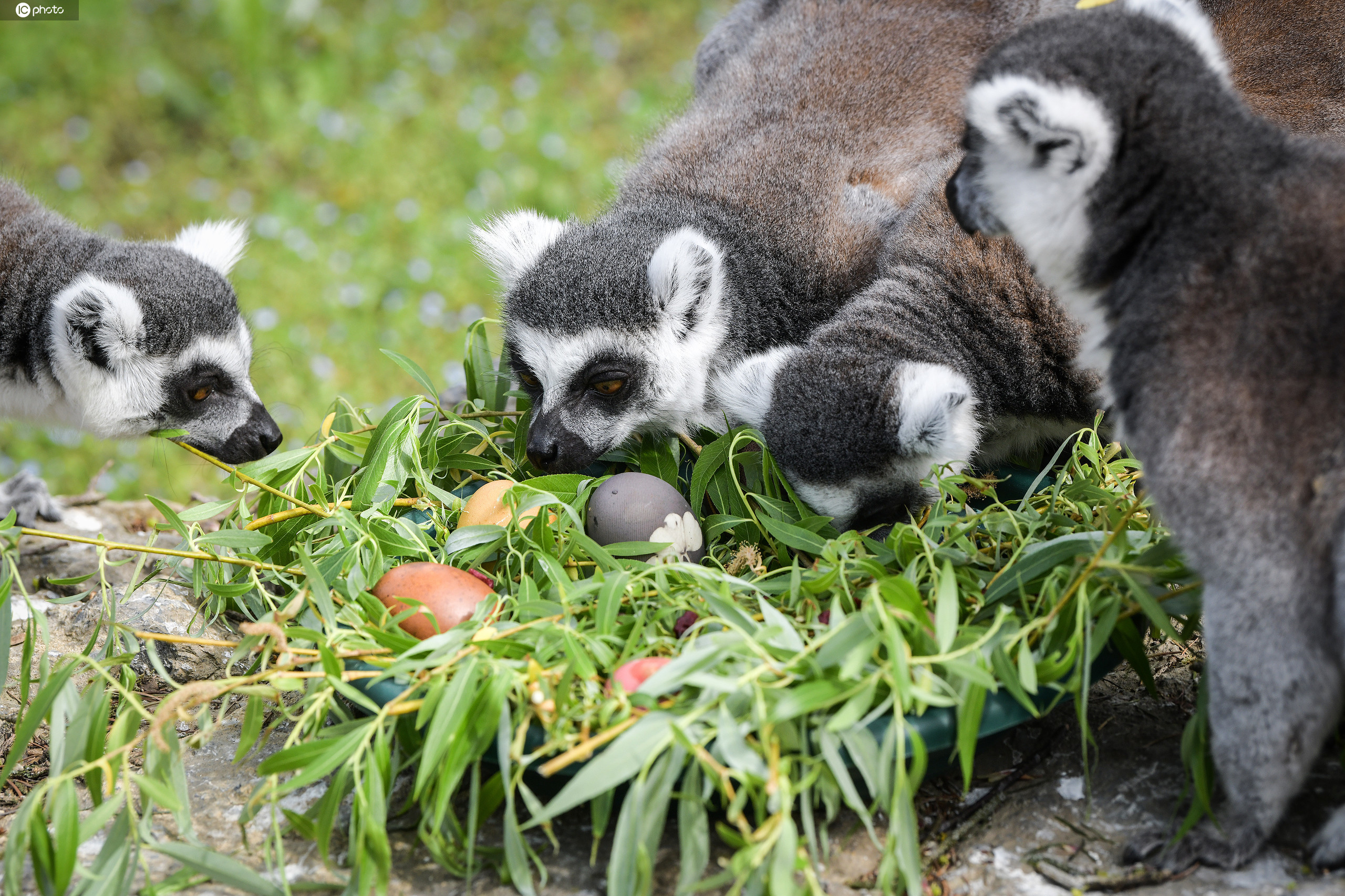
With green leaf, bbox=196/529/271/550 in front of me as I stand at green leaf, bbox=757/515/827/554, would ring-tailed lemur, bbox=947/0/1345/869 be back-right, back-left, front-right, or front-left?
back-left

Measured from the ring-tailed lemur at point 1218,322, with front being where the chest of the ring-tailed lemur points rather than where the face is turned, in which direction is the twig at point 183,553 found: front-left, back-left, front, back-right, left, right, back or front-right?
front

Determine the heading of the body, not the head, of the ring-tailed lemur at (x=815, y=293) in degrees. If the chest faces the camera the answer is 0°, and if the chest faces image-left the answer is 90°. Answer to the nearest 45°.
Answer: approximately 45°

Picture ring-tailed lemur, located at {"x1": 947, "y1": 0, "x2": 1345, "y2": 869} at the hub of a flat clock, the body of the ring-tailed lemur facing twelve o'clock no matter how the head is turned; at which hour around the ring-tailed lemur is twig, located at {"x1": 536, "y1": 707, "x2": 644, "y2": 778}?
The twig is roughly at 11 o'clock from the ring-tailed lemur.

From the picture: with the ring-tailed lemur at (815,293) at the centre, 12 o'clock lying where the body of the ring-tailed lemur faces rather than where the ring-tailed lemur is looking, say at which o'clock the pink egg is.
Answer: The pink egg is roughly at 11 o'clock from the ring-tailed lemur.

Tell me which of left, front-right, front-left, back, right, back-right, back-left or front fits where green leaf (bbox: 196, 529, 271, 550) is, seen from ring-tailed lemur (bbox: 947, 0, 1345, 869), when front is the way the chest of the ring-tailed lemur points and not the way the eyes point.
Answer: front

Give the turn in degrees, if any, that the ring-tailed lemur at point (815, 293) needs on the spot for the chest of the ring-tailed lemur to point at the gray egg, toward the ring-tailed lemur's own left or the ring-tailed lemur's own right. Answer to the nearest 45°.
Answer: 0° — it already faces it

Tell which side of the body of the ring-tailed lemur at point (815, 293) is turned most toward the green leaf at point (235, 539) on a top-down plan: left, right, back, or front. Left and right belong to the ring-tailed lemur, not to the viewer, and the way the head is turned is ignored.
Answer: front

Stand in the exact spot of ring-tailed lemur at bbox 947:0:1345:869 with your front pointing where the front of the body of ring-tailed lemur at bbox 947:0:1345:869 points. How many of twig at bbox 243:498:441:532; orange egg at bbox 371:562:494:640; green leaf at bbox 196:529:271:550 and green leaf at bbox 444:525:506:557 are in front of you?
4

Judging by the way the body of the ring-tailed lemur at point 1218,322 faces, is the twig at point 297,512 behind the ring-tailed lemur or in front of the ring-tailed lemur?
in front

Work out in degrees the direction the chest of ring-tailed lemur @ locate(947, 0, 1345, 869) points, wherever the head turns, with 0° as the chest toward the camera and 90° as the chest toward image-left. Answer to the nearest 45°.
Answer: approximately 90°

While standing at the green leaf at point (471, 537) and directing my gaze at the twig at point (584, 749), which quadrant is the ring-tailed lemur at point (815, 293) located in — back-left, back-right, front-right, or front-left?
back-left
